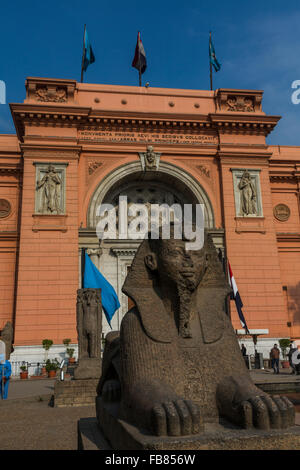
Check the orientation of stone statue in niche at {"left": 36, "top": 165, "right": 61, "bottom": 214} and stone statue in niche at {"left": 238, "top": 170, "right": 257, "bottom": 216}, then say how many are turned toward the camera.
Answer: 2

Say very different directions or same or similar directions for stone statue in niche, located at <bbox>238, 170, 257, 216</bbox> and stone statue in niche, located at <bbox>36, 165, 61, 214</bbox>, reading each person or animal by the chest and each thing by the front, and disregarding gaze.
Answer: same or similar directions

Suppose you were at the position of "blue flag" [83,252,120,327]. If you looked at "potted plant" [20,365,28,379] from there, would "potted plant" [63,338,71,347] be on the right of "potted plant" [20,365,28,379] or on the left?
right

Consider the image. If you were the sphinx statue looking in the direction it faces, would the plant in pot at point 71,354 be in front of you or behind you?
behind

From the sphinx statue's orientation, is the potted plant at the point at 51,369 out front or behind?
behind

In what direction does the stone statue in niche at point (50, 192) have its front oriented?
toward the camera

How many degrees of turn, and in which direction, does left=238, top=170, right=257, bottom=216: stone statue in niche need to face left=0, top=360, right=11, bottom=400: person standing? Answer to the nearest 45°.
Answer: approximately 45° to its right

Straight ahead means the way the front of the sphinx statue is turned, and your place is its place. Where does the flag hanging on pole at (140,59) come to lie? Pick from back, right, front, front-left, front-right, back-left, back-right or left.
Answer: back-left

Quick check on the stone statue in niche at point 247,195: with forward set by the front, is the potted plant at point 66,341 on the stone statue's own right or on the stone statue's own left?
on the stone statue's own right

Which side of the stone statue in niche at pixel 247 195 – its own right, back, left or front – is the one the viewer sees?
front

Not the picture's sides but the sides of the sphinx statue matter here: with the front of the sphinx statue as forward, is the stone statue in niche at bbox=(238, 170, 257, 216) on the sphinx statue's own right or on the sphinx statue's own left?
on the sphinx statue's own left
